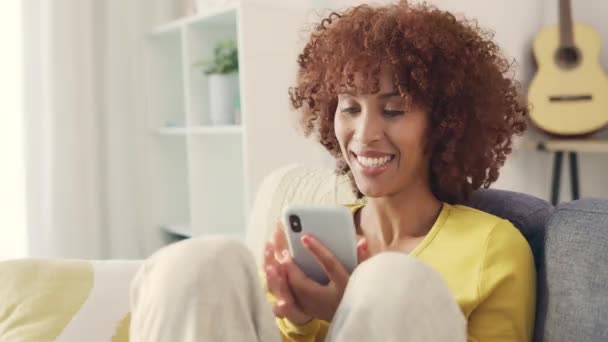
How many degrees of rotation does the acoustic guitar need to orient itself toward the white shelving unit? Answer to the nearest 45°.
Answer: approximately 90° to its right

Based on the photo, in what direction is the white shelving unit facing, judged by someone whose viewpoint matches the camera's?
facing the viewer and to the left of the viewer

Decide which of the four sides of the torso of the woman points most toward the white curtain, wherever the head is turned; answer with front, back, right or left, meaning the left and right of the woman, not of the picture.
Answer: right

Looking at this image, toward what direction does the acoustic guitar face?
toward the camera

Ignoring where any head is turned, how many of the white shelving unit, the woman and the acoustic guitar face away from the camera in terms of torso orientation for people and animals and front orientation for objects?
0

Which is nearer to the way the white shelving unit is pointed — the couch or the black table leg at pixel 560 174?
the couch

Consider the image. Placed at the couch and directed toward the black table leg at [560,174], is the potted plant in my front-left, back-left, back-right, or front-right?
front-left

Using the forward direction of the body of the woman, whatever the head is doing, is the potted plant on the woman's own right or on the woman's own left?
on the woman's own right

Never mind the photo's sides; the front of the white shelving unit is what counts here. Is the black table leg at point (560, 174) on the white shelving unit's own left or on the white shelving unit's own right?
on the white shelving unit's own left

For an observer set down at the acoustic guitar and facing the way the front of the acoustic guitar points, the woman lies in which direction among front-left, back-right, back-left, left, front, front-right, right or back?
front

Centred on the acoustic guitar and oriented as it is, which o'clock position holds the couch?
The couch is roughly at 12 o'clock from the acoustic guitar.

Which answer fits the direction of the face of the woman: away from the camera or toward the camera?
toward the camera
